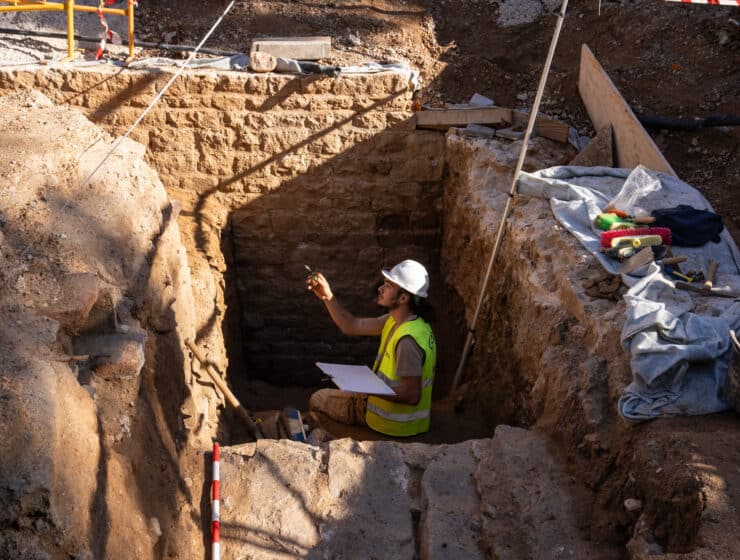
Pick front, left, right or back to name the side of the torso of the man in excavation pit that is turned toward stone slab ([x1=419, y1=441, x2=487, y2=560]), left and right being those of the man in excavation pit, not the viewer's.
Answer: left

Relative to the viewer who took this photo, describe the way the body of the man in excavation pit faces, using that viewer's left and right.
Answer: facing to the left of the viewer

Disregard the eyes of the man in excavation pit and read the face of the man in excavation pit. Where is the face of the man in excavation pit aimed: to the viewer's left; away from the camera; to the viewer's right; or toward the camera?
to the viewer's left

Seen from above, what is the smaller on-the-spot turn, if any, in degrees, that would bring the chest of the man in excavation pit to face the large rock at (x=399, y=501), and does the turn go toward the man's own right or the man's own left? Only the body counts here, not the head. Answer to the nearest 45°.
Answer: approximately 90° to the man's own left

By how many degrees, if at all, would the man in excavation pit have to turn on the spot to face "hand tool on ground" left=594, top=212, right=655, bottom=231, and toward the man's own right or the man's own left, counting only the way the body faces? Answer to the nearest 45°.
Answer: approximately 180°

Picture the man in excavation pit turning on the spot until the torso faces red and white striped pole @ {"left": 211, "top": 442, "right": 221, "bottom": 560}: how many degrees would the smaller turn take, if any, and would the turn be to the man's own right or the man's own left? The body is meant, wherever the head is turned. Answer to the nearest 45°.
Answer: approximately 45° to the man's own left

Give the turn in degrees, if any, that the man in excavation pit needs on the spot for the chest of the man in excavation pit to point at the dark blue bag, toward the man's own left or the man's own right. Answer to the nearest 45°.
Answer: approximately 180°
